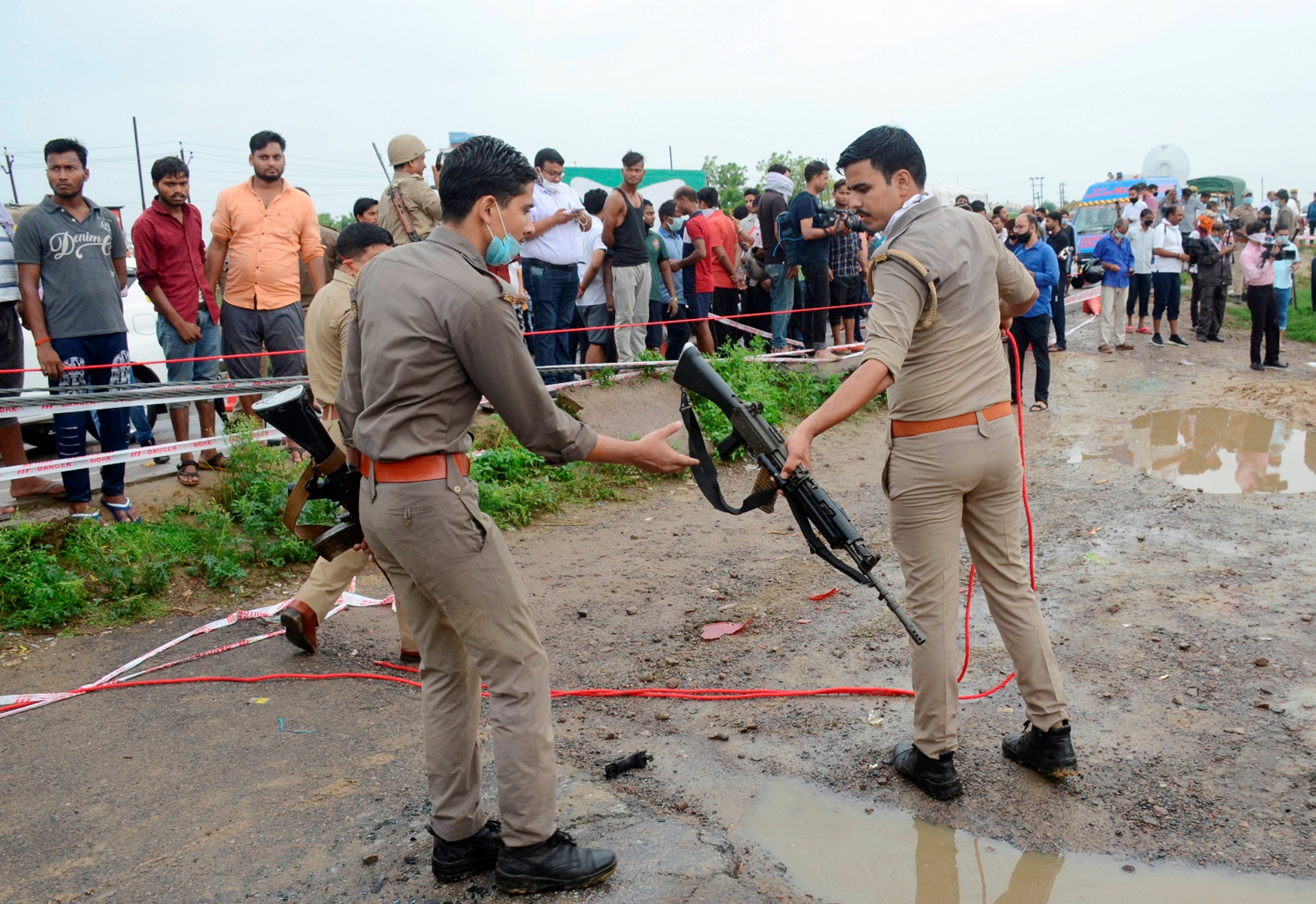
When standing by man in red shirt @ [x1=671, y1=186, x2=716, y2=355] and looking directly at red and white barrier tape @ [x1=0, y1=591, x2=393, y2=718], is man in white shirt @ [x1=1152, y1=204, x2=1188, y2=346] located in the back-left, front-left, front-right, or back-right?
back-left

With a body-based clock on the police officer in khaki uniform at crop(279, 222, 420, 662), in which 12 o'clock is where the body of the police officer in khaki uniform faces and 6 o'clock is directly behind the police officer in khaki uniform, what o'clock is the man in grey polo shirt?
The man in grey polo shirt is roughly at 8 o'clock from the police officer in khaki uniform.

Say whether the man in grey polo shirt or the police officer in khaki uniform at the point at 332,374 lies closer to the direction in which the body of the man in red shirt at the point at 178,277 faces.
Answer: the police officer in khaki uniform

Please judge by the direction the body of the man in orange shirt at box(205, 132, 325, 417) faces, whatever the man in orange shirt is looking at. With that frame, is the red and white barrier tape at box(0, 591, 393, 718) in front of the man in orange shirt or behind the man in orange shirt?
in front

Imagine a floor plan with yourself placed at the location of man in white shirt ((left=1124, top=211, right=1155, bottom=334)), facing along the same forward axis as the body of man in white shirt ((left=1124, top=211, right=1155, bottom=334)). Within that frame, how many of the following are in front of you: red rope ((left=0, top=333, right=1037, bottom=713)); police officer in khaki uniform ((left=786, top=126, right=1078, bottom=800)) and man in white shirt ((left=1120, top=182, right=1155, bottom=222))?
2

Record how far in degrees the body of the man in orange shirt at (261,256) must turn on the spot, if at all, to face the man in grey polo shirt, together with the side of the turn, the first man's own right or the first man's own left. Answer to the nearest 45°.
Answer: approximately 45° to the first man's own right

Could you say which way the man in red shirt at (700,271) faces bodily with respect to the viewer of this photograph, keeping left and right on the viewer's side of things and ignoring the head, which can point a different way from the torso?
facing to the left of the viewer

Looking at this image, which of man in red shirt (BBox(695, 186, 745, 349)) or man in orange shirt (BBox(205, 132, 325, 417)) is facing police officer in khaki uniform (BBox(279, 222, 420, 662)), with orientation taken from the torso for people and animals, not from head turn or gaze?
man in orange shirt (BBox(205, 132, 325, 417))

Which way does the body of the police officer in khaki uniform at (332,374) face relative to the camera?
to the viewer's right
